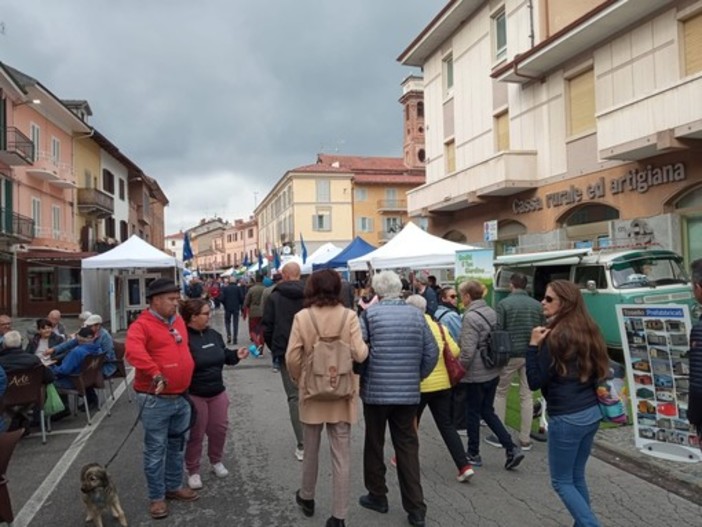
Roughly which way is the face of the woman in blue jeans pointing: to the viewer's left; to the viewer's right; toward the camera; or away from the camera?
to the viewer's left

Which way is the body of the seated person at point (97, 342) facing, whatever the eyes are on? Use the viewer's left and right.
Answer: facing to the left of the viewer

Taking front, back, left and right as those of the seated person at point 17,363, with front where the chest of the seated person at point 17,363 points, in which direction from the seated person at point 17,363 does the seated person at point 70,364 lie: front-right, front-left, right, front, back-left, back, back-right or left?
front-right

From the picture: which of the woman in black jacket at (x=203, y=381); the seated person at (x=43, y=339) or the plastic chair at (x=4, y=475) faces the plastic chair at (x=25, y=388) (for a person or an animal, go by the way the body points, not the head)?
the seated person

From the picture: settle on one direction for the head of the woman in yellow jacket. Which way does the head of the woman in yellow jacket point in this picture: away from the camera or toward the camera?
away from the camera

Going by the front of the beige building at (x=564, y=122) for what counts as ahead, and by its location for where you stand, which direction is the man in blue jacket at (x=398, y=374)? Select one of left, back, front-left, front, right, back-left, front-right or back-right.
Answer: front-left

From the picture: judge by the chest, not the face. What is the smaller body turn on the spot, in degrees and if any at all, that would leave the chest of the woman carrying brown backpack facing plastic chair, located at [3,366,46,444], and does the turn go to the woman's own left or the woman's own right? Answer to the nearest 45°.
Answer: approximately 45° to the woman's own left

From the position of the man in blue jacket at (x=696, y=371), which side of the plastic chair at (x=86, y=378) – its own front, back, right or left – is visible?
back

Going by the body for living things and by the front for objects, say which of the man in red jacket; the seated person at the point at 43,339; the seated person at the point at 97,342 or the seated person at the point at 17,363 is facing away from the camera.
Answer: the seated person at the point at 17,363
